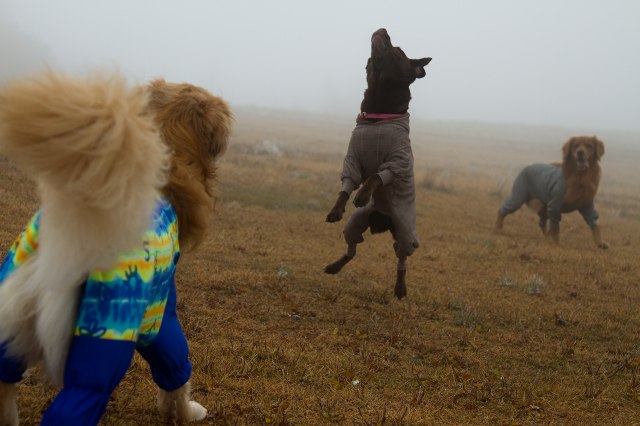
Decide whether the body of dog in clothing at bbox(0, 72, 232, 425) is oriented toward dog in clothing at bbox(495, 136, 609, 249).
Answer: yes

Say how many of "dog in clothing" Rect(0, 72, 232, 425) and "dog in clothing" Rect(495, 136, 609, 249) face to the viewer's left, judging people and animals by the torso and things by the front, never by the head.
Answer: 0

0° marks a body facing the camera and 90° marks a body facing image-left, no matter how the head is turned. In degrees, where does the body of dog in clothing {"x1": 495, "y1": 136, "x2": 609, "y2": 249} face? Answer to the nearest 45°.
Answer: approximately 315°

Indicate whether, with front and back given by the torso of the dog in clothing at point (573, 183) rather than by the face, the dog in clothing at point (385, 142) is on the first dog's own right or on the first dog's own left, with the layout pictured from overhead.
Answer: on the first dog's own right

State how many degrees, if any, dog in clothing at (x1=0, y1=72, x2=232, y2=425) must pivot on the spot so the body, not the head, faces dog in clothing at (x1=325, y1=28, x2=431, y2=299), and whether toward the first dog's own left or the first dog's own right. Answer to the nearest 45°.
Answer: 0° — it already faces it

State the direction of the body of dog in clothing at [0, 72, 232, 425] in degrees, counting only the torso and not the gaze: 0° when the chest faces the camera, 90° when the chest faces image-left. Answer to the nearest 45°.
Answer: approximately 225°
